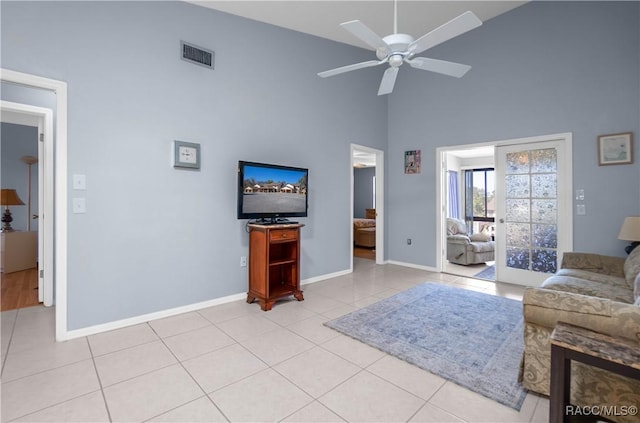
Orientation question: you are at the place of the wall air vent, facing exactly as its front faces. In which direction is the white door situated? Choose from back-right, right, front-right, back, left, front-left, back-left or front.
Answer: front-left

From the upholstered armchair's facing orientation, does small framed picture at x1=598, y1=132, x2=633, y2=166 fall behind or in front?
in front

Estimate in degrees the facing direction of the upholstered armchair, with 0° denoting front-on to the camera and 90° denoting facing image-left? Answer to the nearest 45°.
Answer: approximately 315°

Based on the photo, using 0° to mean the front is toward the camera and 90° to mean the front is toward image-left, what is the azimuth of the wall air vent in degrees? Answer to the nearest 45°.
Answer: approximately 315°

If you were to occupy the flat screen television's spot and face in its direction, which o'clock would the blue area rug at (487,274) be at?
The blue area rug is roughly at 10 o'clock from the flat screen television.

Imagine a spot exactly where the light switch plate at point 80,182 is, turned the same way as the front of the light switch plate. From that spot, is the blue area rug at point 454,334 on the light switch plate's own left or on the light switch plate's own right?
on the light switch plate's own left

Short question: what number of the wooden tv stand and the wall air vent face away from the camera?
0
